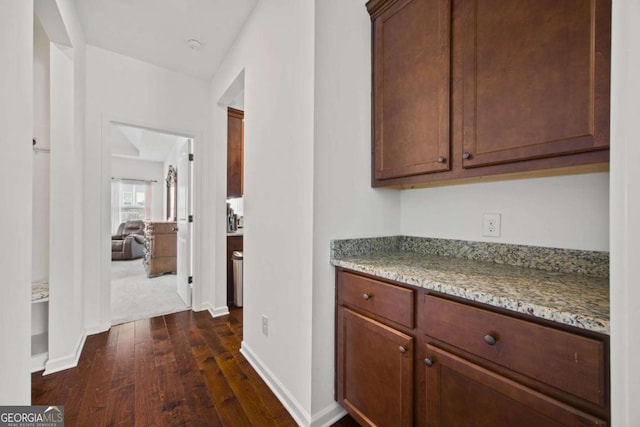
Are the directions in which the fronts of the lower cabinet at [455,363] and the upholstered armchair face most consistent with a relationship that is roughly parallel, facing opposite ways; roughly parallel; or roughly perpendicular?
roughly perpendicular

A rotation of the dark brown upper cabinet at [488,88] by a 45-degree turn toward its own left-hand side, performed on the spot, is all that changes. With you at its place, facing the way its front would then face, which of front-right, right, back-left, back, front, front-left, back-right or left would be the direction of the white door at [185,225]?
right

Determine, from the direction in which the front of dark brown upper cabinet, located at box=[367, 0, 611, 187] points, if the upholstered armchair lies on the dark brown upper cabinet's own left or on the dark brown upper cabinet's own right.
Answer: on the dark brown upper cabinet's own right

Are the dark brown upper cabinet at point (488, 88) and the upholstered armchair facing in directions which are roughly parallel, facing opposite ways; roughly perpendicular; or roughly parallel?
roughly perpendicular

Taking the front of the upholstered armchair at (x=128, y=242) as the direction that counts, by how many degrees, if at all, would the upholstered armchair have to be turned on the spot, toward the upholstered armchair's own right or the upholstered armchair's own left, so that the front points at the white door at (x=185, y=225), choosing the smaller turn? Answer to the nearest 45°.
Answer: approximately 45° to the upholstered armchair's own left

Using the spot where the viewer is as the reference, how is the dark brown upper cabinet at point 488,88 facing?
facing the viewer and to the left of the viewer

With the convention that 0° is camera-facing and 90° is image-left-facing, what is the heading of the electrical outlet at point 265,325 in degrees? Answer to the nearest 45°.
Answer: approximately 45°
